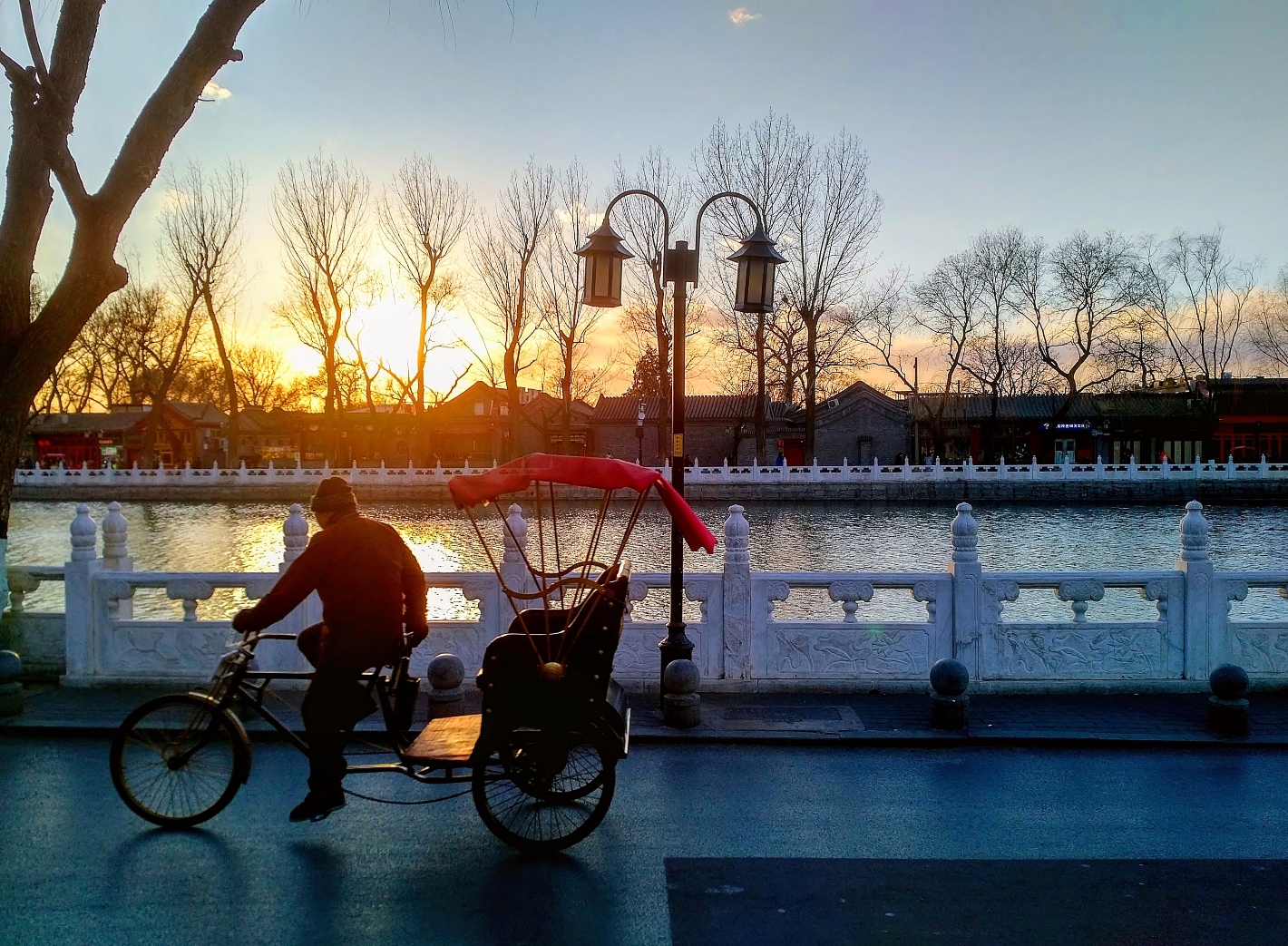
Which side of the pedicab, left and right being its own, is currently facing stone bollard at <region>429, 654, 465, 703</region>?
right

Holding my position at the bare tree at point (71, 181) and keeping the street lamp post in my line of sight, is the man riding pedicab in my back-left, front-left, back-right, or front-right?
front-right

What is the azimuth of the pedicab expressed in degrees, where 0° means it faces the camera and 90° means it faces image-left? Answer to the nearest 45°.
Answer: approximately 90°

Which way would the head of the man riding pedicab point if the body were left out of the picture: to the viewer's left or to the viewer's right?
to the viewer's left

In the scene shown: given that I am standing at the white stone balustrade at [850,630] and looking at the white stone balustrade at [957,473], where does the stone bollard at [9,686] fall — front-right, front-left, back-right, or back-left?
back-left

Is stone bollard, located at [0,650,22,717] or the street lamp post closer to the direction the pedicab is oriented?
the stone bollard

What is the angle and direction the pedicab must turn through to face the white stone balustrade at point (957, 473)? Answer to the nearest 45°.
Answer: approximately 135° to its right
